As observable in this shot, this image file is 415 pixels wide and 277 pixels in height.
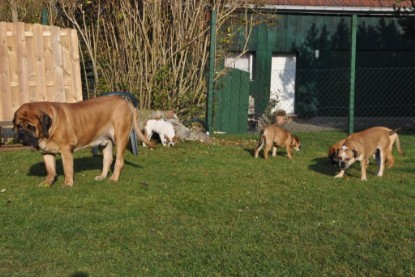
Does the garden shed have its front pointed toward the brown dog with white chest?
yes

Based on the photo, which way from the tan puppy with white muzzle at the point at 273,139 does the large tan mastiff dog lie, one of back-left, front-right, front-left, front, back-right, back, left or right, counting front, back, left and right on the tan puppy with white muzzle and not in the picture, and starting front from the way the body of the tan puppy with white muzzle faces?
back-right

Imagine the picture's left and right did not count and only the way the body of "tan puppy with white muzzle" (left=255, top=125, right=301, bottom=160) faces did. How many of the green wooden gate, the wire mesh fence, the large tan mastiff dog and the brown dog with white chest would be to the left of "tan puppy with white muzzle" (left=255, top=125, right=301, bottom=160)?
2

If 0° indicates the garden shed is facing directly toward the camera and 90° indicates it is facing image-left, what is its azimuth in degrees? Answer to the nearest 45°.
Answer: approximately 0°

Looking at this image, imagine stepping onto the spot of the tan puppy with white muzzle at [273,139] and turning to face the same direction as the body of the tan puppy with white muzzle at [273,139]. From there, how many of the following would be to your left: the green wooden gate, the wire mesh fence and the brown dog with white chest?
2

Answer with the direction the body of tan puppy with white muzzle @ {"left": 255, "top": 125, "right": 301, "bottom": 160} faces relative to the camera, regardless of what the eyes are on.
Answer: to the viewer's right

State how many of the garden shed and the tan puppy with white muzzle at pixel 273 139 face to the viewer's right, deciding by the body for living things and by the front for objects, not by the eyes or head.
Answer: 1

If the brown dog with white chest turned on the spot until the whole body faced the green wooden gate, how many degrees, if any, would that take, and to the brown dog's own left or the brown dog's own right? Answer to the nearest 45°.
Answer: approximately 90° to the brown dog's own right

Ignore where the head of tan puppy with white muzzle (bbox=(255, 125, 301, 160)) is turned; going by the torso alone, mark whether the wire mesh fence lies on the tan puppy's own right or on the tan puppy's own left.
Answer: on the tan puppy's own left

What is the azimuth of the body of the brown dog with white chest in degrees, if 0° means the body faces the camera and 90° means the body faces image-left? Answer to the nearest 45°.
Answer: approximately 45°

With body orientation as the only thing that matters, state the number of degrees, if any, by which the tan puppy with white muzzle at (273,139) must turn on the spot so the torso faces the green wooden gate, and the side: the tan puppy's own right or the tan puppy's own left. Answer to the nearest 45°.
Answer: approximately 90° to the tan puppy's own left
